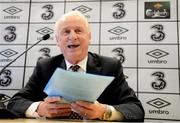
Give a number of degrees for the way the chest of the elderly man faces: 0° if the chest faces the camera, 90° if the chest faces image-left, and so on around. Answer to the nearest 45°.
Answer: approximately 0°
